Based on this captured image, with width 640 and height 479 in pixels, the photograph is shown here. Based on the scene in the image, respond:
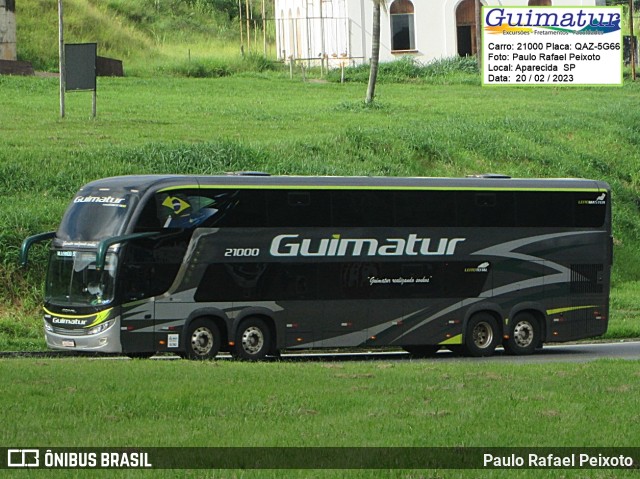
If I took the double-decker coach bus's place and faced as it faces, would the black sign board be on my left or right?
on my right

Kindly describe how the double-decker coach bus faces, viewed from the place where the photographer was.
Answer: facing the viewer and to the left of the viewer
